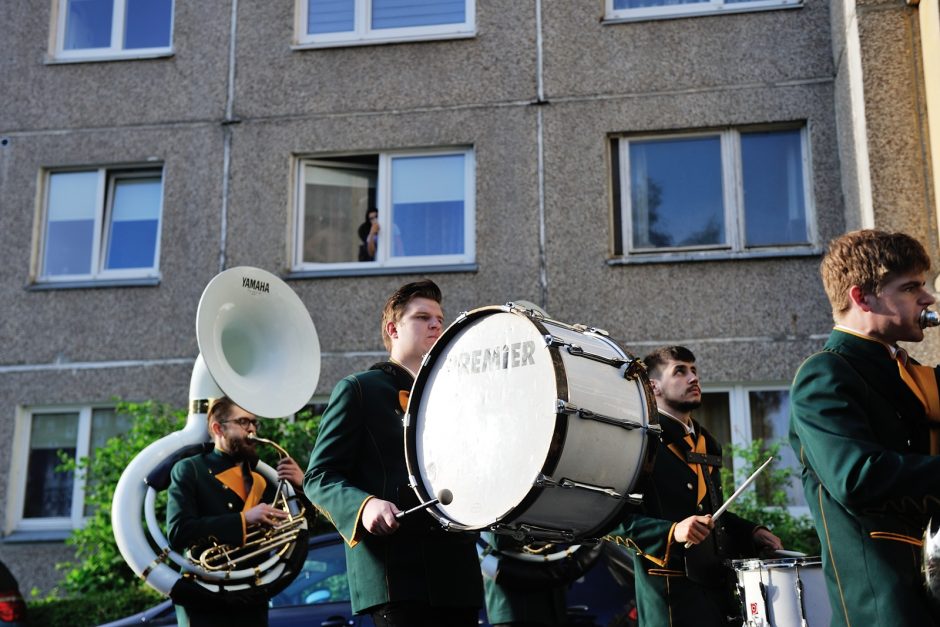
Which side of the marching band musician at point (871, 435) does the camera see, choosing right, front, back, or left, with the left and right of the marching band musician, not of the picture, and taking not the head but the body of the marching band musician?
right

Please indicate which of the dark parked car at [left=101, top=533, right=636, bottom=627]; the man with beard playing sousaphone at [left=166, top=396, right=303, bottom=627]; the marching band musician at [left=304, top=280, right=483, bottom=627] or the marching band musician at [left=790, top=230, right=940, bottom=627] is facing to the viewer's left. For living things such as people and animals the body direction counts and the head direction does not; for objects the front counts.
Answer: the dark parked car

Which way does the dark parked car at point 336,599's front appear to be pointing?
to the viewer's left

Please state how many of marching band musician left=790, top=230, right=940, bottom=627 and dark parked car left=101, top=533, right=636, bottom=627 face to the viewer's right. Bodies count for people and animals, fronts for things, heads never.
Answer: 1

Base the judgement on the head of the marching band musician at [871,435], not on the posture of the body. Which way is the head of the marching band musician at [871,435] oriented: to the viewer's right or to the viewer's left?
to the viewer's right

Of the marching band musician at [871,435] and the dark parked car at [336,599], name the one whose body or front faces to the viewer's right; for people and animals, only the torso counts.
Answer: the marching band musician
